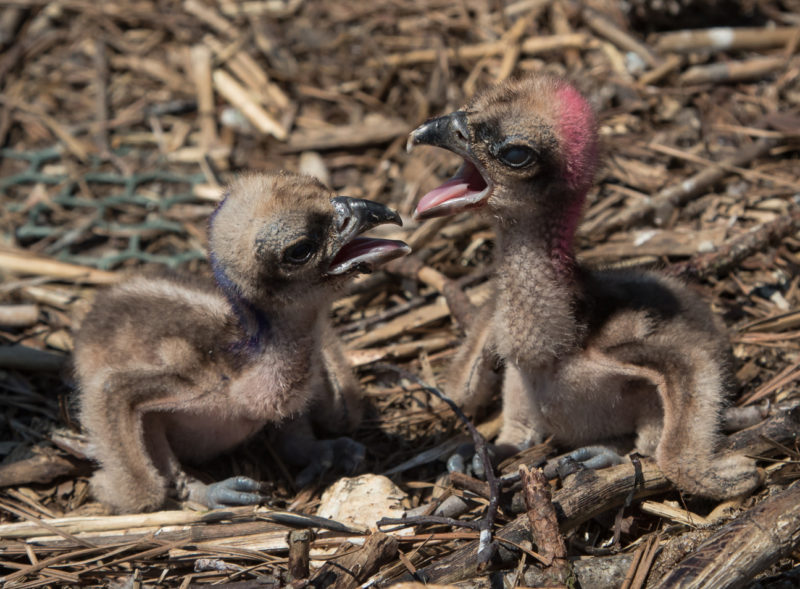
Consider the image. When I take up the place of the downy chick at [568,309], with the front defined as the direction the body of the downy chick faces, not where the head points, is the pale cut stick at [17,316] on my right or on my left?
on my right

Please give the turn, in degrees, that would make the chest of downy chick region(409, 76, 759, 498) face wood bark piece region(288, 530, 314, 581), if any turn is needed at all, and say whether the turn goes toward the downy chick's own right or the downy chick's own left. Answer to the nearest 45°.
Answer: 0° — it already faces it

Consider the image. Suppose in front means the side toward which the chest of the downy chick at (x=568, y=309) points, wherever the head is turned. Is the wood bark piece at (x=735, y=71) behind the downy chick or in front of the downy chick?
behind

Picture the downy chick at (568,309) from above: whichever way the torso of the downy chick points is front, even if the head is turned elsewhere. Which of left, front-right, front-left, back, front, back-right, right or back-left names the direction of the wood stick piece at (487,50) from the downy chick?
back-right

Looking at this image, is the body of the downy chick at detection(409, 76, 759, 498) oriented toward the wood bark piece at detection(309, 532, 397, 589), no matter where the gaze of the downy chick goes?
yes

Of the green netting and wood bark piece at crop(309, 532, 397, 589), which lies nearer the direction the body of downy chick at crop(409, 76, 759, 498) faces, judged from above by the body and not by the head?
the wood bark piece

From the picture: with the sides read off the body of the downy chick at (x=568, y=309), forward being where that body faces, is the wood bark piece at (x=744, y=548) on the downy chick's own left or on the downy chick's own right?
on the downy chick's own left

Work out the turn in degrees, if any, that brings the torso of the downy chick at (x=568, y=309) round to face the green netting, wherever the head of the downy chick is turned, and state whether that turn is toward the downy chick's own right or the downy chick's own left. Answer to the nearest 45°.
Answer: approximately 90° to the downy chick's own right

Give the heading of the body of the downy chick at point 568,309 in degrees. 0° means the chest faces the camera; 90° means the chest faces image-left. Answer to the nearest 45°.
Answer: approximately 45°
